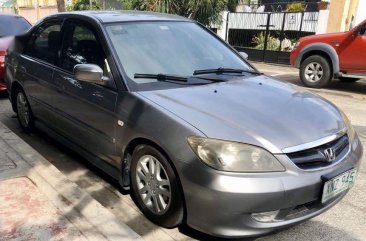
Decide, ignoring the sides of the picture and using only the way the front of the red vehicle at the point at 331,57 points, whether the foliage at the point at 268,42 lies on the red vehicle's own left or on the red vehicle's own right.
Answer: on the red vehicle's own right

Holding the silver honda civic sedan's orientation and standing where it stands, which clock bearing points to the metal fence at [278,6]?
The metal fence is roughly at 8 o'clock from the silver honda civic sedan.

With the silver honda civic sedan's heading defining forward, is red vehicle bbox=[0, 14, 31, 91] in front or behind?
behind

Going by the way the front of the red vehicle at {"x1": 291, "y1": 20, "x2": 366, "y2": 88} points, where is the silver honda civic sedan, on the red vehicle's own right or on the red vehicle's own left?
on the red vehicle's own left

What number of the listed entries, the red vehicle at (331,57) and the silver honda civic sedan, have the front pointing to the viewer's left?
1

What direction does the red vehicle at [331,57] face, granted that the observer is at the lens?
facing to the left of the viewer

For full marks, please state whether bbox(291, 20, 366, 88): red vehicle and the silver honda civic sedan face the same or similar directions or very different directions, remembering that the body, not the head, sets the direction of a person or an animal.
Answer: very different directions

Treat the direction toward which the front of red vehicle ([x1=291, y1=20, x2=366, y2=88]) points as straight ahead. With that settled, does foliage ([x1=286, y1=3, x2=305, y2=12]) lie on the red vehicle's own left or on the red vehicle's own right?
on the red vehicle's own right

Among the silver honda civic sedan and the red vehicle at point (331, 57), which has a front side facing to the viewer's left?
the red vehicle

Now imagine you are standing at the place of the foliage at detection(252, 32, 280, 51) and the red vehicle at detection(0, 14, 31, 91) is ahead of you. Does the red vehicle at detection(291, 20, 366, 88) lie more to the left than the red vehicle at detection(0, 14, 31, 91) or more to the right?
left
